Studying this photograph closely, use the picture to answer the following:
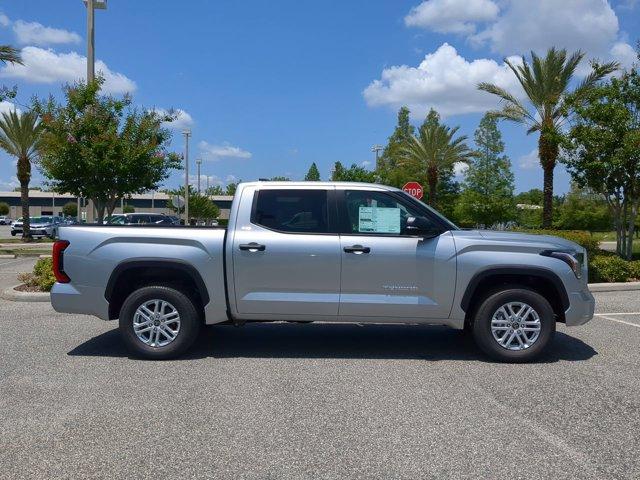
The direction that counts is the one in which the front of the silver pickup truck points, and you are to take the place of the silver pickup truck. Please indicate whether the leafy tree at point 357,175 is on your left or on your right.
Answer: on your left

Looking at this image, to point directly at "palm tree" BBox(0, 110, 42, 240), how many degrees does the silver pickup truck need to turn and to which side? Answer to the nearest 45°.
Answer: approximately 135° to its left

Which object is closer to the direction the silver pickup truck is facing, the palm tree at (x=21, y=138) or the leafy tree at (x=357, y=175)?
the leafy tree

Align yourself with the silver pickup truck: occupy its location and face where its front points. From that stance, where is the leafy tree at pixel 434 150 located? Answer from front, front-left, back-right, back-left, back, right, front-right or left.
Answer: left

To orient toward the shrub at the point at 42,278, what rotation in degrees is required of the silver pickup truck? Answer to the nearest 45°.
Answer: approximately 135° to its left

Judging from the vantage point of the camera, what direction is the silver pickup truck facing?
facing to the right of the viewer

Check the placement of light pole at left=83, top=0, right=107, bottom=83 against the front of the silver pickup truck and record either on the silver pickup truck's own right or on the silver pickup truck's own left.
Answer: on the silver pickup truck's own left

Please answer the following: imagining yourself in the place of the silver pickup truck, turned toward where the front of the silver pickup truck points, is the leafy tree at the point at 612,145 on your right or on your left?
on your left

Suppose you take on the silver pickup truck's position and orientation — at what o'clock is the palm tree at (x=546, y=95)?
The palm tree is roughly at 10 o'clock from the silver pickup truck.

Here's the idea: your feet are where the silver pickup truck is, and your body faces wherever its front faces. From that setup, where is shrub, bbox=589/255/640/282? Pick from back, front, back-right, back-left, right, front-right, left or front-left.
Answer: front-left
